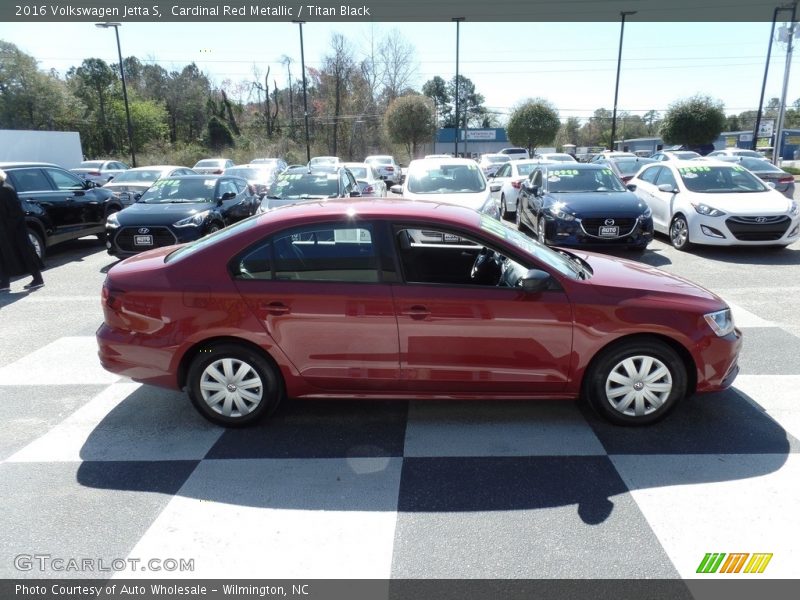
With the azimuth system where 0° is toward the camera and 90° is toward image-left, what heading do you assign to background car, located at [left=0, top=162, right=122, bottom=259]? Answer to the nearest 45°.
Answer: approximately 225°

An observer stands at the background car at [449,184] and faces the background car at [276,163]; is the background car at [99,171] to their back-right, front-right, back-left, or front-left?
front-left

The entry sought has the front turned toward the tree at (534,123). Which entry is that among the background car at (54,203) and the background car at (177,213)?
the background car at (54,203)

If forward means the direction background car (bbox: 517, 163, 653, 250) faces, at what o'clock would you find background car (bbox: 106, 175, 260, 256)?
background car (bbox: 106, 175, 260, 256) is roughly at 4 o'clock from background car (bbox: 517, 163, 653, 250).

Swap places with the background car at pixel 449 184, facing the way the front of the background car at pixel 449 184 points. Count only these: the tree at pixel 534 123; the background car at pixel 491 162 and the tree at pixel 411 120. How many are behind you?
3

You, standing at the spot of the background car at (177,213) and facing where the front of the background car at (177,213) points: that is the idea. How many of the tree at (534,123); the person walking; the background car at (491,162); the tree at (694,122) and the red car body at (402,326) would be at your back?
3

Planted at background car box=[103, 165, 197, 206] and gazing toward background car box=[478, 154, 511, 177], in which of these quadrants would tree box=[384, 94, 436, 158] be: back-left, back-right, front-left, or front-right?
front-left

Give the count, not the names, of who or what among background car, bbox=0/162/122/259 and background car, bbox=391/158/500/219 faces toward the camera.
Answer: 1

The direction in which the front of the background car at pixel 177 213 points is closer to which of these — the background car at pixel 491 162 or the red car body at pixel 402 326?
the red car body

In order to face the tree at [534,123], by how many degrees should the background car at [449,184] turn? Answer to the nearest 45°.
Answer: approximately 180°

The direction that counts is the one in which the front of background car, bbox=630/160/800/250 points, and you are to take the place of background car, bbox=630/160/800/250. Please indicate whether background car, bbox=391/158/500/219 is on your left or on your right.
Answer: on your right

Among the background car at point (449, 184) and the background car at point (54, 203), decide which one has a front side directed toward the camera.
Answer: the background car at point (449, 184)

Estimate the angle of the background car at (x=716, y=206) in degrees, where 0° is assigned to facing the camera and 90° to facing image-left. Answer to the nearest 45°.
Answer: approximately 315°

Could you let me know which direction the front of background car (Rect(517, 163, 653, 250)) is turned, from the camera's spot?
facing the viewer and to the right of the viewer

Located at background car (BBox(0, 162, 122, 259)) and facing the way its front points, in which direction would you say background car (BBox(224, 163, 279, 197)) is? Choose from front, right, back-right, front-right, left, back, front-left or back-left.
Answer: front

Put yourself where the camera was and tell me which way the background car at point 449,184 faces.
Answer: facing the viewer

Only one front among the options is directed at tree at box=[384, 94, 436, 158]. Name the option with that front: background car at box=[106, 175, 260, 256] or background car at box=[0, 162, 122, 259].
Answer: background car at box=[0, 162, 122, 259]

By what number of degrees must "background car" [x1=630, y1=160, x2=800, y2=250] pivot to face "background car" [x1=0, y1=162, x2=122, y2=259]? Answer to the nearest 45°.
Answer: approximately 90° to its right

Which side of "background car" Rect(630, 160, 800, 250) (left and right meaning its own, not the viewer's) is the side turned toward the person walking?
right

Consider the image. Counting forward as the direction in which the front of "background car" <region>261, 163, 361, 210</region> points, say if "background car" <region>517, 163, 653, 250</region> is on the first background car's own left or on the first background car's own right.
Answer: on the first background car's own left
